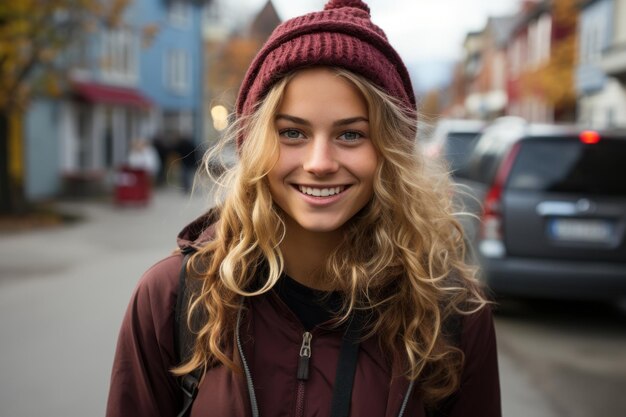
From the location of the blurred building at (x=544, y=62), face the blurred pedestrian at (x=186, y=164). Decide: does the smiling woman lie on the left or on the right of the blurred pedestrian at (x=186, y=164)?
left

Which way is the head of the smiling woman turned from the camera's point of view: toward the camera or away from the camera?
toward the camera

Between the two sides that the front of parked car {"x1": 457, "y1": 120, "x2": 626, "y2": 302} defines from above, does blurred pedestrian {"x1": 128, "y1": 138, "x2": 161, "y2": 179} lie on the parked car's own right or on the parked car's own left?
on the parked car's own left

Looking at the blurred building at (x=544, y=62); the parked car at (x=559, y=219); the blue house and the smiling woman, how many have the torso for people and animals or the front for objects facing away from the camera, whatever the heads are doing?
1

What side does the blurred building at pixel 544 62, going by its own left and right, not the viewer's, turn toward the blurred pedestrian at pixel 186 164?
front

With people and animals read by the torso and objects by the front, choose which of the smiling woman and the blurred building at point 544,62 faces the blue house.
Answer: the blurred building

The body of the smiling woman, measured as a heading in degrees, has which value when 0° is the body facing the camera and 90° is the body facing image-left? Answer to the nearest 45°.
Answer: approximately 0°

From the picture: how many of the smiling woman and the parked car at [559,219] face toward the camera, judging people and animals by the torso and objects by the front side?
1

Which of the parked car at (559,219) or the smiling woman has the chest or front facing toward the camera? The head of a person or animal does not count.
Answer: the smiling woman

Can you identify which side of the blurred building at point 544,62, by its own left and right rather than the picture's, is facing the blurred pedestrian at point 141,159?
front

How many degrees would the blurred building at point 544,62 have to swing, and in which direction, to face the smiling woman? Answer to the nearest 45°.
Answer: approximately 45° to its left

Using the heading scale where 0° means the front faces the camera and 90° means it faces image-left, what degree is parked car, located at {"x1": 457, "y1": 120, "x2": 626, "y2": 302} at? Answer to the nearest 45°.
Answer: approximately 180°

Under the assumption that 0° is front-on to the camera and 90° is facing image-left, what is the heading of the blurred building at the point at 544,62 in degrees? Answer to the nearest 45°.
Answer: approximately 45°

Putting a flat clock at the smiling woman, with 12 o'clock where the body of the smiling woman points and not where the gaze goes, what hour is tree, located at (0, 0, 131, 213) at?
The tree is roughly at 5 o'clock from the smiling woman.

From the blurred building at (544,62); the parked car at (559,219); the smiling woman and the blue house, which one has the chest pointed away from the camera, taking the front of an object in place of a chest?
the parked car

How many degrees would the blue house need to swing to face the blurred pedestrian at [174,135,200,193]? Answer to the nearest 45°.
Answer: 0° — it already faces them
